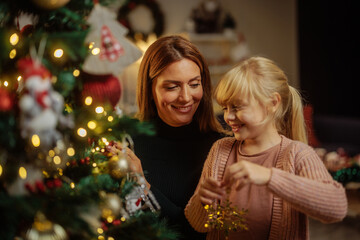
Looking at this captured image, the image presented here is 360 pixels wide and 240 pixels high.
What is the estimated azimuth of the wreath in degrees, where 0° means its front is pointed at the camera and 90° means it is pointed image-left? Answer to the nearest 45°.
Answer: approximately 0°

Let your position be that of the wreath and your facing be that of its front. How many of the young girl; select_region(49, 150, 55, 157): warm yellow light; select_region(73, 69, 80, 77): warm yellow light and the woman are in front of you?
4

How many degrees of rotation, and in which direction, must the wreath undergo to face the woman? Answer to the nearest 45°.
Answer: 0° — it already faces them

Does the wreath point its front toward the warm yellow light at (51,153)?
yes

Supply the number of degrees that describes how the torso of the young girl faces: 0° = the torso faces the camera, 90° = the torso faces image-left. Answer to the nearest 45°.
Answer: approximately 45°

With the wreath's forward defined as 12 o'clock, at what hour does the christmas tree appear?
The christmas tree is roughly at 12 o'clock from the wreath.
